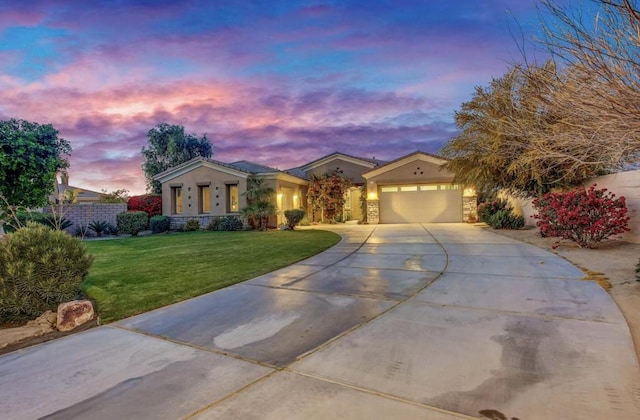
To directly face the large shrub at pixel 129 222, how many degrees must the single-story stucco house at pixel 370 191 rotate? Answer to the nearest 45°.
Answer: approximately 90° to its right

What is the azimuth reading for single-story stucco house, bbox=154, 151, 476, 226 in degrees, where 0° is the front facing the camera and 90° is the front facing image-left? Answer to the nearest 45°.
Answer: approximately 0°

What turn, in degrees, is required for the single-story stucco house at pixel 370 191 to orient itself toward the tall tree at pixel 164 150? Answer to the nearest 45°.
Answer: approximately 135° to its right

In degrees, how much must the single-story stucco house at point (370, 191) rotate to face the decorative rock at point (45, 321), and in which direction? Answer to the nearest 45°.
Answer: approximately 45° to its right

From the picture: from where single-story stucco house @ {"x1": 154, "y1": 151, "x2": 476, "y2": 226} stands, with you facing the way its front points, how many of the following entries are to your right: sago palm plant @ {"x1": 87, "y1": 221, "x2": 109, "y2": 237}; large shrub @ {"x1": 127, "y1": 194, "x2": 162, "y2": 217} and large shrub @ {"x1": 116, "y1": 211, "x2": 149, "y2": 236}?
3

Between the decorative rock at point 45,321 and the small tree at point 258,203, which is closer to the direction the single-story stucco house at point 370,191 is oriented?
the decorative rock

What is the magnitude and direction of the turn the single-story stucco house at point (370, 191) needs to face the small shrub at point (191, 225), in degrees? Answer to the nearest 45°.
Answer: approximately 90° to its right

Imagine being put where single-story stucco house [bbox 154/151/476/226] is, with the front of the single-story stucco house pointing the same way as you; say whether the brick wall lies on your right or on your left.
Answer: on your right
